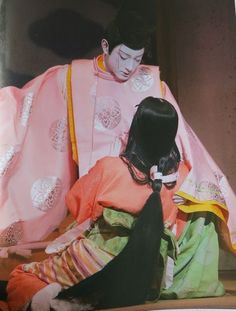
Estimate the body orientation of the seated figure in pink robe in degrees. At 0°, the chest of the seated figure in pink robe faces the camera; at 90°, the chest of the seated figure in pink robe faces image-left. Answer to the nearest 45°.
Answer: approximately 0°
